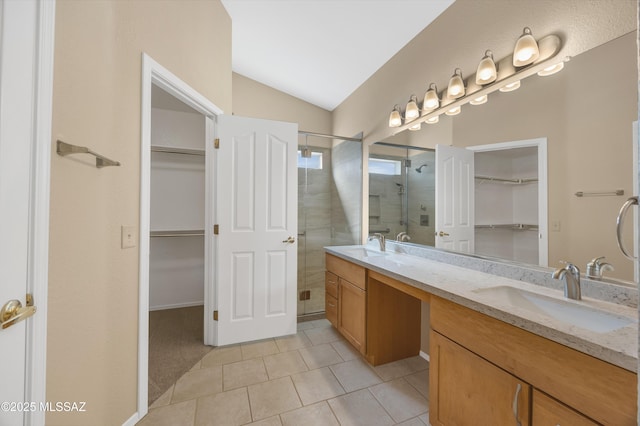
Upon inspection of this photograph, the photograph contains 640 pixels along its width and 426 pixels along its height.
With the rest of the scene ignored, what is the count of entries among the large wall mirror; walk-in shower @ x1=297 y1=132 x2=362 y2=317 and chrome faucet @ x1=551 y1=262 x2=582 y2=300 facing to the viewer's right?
0

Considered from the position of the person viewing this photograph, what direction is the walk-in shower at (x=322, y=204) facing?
facing the viewer

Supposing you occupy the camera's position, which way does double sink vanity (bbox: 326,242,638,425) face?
facing the viewer and to the left of the viewer

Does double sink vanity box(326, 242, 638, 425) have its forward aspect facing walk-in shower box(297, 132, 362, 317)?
no

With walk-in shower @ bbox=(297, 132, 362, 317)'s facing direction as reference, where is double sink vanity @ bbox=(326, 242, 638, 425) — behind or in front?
in front

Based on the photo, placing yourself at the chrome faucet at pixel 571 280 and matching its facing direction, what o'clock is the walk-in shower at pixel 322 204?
The walk-in shower is roughly at 2 o'clock from the chrome faucet.

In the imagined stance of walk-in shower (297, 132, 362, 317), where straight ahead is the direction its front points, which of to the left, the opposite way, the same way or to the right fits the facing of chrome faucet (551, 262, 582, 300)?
to the right

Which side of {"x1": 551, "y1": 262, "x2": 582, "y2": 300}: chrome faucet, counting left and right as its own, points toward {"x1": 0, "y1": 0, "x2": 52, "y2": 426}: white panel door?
front

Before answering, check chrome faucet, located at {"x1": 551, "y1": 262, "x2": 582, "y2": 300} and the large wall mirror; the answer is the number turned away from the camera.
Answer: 0

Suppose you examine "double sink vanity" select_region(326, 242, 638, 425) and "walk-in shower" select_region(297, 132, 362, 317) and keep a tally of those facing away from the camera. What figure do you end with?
0

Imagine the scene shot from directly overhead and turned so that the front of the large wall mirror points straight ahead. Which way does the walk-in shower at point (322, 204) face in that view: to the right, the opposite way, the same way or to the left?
to the left
